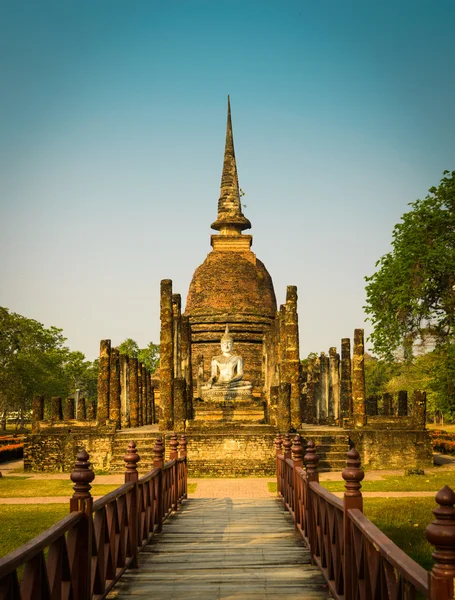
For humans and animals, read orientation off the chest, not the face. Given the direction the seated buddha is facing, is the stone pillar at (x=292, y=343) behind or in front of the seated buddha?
in front

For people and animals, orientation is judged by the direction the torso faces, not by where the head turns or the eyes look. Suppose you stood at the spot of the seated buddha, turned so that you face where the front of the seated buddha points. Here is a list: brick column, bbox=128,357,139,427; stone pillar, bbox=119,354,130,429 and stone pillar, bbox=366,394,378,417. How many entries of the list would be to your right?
2

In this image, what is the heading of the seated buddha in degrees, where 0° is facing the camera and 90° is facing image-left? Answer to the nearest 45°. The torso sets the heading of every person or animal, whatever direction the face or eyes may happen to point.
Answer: approximately 0°

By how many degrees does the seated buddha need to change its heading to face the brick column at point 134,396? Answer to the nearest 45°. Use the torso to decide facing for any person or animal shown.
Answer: approximately 90° to its right

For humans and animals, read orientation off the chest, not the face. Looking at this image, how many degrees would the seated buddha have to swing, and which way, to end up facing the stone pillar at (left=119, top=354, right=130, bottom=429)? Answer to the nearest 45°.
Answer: approximately 90° to its right

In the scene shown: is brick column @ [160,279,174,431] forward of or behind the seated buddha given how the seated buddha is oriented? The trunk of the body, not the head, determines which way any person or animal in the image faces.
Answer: forward

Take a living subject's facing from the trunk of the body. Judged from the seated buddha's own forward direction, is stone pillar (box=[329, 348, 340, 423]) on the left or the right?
on its left
